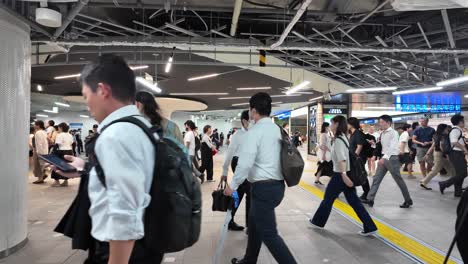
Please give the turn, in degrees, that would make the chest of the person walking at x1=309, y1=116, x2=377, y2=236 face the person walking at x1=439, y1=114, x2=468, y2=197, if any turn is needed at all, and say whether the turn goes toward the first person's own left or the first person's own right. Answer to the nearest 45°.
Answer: approximately 135° to the first person's own right

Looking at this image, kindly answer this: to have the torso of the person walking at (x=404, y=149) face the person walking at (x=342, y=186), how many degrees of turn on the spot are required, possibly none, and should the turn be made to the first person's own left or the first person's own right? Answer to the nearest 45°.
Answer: approximately 90° to the first person's own right

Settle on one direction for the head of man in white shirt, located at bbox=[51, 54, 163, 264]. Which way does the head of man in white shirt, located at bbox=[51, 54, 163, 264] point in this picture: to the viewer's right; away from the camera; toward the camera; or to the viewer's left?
to the viewer's left

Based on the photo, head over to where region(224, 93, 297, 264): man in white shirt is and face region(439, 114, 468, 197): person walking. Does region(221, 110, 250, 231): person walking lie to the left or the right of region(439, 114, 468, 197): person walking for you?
left

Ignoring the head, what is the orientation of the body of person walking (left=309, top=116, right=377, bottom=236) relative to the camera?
to the viewer's left

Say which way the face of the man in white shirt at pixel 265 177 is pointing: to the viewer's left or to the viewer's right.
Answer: to the viewer's left

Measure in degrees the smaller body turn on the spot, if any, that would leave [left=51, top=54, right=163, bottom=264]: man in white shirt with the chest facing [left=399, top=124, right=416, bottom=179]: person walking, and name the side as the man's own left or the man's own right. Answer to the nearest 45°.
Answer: approximately 135° to the man's own right

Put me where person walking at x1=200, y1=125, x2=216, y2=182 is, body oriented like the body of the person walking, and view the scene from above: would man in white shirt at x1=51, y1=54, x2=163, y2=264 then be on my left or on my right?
on my right

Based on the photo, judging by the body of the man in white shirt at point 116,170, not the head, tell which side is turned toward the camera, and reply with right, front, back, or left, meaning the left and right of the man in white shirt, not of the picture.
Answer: left
